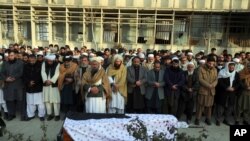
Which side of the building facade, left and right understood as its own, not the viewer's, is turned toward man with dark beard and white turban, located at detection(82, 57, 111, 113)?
front

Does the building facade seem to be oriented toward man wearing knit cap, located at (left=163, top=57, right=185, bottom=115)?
yes

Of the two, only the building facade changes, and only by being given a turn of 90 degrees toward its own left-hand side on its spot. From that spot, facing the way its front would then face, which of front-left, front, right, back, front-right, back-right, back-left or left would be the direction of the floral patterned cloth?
right

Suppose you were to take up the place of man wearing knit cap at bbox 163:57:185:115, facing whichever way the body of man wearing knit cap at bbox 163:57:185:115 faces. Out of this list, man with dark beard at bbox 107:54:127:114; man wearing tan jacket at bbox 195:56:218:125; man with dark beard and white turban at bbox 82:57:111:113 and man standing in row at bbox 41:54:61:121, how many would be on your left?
1

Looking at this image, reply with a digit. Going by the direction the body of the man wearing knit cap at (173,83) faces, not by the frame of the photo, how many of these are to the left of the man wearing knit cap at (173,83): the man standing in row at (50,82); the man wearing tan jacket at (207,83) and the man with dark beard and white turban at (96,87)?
1

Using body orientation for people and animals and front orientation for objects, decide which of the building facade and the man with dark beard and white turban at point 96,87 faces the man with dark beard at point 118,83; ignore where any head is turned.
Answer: the building facade

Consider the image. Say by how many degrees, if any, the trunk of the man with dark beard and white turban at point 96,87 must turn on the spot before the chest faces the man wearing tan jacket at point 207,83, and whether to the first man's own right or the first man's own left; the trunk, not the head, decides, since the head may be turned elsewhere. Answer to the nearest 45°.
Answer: approximately 90° to the first man's own left

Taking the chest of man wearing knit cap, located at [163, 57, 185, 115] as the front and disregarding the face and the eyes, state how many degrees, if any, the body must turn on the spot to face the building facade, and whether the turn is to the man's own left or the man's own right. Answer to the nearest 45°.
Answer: approximately 180°

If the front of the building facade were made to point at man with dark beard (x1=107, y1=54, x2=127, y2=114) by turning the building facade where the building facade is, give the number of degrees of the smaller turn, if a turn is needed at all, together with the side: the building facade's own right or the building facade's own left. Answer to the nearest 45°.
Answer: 0° — it already faces them

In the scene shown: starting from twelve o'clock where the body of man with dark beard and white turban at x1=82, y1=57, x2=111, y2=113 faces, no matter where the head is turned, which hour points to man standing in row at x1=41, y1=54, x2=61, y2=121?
The man standing in row is roughly at 4 o'clock from the man with dark beard and white turban.

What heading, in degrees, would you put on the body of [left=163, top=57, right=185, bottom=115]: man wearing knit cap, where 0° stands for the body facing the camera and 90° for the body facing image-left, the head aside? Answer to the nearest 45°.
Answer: approximately 0°
